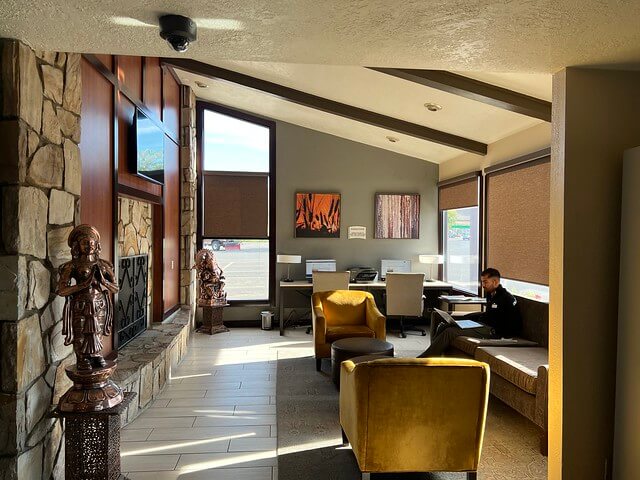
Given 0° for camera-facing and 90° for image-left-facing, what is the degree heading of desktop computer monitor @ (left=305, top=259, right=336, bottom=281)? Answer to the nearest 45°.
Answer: approximately 0°

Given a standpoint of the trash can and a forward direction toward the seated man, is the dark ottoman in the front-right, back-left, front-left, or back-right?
front-right

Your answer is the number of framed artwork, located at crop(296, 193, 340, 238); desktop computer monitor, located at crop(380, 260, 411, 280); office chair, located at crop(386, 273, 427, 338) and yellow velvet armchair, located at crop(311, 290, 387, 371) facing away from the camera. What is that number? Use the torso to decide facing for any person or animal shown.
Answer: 1

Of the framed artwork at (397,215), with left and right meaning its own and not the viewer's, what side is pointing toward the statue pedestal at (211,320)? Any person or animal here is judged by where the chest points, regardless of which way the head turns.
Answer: right

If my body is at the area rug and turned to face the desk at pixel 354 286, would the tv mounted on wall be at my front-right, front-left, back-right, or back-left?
front-left

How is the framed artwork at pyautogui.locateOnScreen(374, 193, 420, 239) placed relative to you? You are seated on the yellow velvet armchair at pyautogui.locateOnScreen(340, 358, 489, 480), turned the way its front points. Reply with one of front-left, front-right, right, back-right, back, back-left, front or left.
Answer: front

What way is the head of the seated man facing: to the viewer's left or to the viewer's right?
to the viewer's left

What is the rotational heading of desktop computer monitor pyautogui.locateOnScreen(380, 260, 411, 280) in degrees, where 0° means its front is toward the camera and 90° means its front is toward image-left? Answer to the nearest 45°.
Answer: approximately 0°

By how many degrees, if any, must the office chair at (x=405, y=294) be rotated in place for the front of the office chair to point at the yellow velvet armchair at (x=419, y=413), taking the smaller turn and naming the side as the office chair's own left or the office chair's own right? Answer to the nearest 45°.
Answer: approximately 180°

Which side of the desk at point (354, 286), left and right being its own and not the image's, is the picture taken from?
front

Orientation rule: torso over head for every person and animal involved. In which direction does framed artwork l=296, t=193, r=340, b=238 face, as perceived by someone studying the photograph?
facing the viewer

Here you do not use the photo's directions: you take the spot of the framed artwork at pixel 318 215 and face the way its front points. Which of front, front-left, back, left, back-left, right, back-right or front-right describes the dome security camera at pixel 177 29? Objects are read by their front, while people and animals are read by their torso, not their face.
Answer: front

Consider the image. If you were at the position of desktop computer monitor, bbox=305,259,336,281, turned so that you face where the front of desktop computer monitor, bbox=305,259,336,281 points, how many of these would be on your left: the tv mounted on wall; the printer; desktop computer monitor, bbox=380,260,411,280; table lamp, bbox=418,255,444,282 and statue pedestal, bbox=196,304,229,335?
3

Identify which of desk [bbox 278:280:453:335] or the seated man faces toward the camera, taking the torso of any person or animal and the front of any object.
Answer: the desk

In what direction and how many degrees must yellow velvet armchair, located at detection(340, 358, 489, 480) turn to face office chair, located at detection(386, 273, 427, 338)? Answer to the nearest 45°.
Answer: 0° — it already faces it

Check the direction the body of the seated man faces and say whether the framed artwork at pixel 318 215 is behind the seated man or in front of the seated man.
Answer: in front

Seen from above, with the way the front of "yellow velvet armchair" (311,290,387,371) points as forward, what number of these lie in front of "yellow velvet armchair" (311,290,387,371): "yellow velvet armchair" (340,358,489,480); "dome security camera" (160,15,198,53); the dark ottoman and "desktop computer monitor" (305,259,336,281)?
3

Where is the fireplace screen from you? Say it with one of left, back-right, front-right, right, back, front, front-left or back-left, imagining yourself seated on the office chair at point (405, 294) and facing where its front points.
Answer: back-left

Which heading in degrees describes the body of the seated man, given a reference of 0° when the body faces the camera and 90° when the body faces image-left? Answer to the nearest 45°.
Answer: approximately 90°

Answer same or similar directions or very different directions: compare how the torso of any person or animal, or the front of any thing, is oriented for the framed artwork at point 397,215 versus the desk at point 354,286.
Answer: same or similar directions

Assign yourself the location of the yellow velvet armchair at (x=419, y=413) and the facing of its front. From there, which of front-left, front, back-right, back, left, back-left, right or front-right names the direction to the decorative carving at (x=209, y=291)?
front-left

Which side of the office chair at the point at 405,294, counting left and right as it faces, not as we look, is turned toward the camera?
back

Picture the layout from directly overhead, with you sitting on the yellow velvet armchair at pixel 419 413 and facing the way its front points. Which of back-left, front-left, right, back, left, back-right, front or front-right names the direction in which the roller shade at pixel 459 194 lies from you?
front
